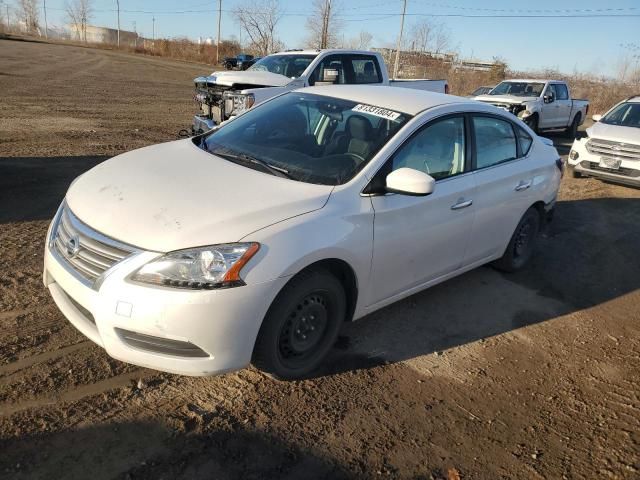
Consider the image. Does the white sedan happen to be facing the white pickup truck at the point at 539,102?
no

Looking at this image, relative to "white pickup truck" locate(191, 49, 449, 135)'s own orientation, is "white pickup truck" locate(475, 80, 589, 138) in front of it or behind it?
behind

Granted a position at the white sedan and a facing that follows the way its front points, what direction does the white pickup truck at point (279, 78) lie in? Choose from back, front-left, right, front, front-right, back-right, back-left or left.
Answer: back-right

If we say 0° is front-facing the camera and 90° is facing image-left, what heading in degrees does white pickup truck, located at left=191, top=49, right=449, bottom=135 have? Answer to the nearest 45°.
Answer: approximately 45°

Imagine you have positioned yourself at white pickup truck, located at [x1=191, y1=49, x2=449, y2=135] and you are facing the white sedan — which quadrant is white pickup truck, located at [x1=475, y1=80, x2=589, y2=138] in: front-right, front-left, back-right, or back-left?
back-left

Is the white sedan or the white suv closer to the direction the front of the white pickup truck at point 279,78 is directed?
the white sedan

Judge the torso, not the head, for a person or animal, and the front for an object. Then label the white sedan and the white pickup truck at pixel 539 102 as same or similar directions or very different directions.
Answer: same or similar directions

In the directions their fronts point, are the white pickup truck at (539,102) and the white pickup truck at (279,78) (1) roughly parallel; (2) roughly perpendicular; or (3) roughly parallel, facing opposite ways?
roughly parallel

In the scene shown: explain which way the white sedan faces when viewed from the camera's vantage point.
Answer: facing the viewer and to the left of the viewer

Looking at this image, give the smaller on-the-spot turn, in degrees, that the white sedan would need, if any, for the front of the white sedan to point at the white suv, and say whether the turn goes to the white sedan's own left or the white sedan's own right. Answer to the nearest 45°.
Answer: approximately 180°

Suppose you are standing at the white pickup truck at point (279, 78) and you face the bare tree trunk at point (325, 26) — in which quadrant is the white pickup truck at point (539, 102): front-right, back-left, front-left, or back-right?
front-right

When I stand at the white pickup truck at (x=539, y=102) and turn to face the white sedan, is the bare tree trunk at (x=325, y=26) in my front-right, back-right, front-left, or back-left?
back-right

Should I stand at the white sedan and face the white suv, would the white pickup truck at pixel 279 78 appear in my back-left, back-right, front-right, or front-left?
front-left

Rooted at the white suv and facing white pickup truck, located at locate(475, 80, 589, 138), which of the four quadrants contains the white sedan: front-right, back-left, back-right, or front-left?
back-left

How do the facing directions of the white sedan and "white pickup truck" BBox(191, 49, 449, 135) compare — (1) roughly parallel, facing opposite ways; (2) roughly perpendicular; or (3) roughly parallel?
roughly parallel

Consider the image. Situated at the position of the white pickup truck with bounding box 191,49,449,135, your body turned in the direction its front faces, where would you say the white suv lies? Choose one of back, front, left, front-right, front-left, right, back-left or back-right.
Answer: back-left

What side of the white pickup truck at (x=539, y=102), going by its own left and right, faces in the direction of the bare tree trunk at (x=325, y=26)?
right

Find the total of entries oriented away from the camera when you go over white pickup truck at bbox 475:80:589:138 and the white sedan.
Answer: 0

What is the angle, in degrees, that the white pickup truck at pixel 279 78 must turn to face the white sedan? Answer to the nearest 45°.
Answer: approximately 45° to its left

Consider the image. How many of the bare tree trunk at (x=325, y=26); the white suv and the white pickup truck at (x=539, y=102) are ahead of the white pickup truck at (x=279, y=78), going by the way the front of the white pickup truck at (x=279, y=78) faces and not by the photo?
0

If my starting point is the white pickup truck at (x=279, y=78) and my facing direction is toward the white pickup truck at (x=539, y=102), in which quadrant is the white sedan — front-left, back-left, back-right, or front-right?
back-right
